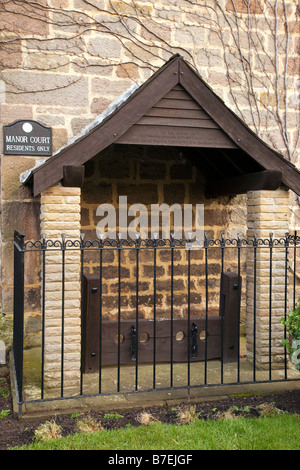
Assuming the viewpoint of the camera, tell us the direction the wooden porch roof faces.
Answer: facing the viewer
